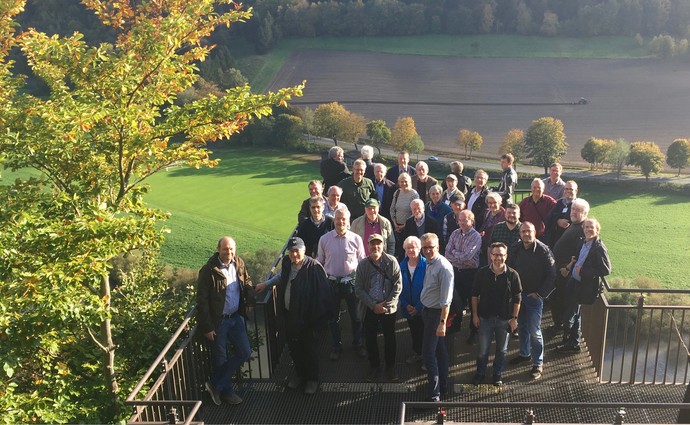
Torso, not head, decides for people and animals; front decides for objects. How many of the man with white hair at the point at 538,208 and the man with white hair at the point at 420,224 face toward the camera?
2

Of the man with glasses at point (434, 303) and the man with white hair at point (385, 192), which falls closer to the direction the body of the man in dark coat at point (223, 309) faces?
the man with glasses

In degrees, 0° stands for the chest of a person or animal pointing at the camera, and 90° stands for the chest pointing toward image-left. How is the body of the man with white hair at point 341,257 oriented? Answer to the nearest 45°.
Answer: approximately 0°

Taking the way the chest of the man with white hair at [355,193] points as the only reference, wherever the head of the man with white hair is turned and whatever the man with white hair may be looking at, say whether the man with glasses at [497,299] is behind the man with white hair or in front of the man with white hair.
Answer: in front

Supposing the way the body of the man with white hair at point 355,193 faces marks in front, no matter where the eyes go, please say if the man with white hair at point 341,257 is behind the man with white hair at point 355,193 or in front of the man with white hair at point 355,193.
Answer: in front

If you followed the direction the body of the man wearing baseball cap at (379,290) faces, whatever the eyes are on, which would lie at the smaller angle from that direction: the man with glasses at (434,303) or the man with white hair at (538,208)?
the man with glasses

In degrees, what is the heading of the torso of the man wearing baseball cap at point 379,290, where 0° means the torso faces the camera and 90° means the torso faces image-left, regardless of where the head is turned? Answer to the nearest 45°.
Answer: approximately 0°

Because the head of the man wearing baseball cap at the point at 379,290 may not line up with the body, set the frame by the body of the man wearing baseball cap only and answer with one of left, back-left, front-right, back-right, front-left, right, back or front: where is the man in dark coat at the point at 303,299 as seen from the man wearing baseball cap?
right

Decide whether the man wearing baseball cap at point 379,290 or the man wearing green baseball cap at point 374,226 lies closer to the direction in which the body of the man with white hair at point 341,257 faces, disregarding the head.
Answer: the man wearing baseball cap
